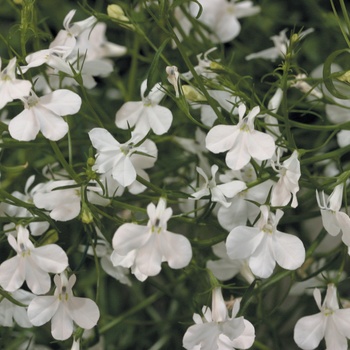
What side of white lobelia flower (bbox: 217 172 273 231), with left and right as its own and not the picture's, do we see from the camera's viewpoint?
front

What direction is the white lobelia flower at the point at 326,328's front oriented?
toward the camera

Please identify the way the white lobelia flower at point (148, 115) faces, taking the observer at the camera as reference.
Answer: facing the viewer

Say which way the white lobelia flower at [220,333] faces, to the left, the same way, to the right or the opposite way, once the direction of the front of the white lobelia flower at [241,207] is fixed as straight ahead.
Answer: the same way

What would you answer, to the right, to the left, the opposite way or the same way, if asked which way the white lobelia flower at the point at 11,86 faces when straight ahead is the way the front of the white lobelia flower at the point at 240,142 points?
the same way

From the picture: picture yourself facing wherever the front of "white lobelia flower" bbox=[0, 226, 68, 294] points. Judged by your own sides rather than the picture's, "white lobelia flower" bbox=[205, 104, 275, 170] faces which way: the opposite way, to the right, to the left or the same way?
the same way

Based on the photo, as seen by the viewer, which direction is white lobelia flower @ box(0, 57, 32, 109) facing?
toward the camera

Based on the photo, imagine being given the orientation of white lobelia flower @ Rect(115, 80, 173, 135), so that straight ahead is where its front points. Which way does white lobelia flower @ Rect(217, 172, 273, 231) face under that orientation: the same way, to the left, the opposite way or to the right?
the same way
